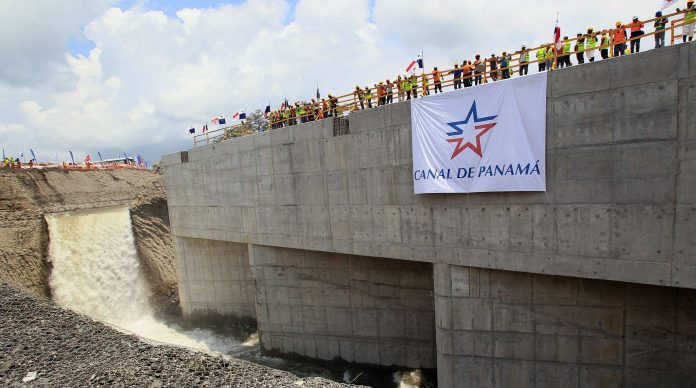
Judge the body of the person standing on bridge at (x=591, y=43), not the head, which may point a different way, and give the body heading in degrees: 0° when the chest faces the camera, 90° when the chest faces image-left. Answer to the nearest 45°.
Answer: approximately 45°

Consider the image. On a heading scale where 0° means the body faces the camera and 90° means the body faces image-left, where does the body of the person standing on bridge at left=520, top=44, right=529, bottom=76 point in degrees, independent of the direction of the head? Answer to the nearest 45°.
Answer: approximately 45°

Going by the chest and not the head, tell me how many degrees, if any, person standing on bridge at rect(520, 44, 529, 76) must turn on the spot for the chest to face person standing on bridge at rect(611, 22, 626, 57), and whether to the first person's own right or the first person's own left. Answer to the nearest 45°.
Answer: approximately 135° to the first person's own left

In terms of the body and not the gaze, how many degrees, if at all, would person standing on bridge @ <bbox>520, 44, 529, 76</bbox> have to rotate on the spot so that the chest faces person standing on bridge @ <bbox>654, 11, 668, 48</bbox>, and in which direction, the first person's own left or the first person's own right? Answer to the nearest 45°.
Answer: approximately 135° to the first person's own left
